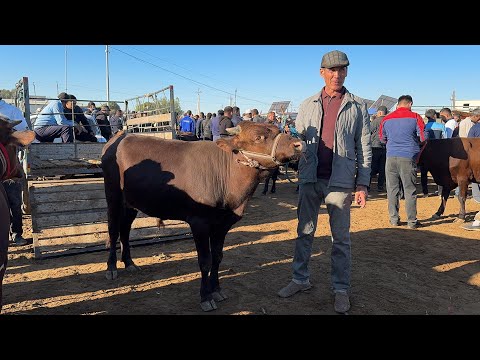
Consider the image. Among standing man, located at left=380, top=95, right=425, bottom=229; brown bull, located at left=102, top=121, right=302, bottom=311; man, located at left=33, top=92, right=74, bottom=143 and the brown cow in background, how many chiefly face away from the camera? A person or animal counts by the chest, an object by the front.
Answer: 1

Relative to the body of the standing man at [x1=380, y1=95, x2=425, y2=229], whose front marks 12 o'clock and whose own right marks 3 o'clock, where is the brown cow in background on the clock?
The brown cow in background is roughly at 1 o'clock from the standing man.

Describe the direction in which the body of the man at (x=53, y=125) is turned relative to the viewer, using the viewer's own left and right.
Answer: facing to the right of the viewer

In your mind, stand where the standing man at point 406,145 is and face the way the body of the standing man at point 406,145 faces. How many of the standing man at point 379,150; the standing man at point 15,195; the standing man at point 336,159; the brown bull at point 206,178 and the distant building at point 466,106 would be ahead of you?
2

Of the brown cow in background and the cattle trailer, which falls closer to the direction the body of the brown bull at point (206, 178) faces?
the brown cow in background

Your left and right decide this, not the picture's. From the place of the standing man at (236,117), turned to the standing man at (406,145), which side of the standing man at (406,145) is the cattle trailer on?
right

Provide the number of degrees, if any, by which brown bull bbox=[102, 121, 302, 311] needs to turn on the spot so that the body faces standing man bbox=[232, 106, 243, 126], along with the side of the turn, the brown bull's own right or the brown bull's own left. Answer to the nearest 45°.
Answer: approximately 135° to the brown bull's own left

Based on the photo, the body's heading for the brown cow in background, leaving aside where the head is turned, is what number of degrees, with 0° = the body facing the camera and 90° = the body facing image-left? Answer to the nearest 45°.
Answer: approximately 90°

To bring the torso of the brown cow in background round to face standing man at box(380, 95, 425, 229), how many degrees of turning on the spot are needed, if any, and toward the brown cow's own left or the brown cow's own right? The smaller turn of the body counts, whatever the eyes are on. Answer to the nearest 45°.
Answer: approximately 45° to the brown cow's own left

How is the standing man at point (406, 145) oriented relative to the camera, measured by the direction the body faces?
away from the camera
